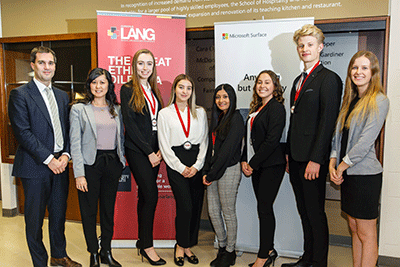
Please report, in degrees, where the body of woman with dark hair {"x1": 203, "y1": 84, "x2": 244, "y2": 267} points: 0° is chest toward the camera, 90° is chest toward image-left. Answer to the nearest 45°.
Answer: approximately 45°

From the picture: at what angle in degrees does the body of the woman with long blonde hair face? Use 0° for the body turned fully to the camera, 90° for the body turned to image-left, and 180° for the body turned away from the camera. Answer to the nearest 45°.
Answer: approximately 45°

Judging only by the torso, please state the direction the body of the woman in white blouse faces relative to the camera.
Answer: toward the camera

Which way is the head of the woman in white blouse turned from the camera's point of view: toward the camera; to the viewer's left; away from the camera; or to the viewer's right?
toward the camera

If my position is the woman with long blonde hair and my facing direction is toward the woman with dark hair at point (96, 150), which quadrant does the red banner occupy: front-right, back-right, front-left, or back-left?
front-right

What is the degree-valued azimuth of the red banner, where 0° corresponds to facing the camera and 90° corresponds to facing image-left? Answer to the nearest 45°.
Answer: approximately 0°

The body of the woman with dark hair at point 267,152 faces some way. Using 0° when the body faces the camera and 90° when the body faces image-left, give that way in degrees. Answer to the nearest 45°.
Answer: approximately 45°

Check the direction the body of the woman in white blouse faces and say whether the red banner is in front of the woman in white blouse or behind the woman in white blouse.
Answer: behind

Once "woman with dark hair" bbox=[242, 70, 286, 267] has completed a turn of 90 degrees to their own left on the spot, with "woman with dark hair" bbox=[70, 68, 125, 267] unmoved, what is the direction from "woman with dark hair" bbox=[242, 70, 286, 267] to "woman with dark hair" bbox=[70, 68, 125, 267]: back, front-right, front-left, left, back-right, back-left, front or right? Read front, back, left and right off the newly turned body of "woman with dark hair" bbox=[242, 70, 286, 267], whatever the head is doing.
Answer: back-right

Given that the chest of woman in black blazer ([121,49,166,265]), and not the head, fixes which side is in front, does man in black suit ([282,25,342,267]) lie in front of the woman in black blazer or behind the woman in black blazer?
in front

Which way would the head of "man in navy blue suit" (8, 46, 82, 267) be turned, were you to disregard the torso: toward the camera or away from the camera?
toward the camera
